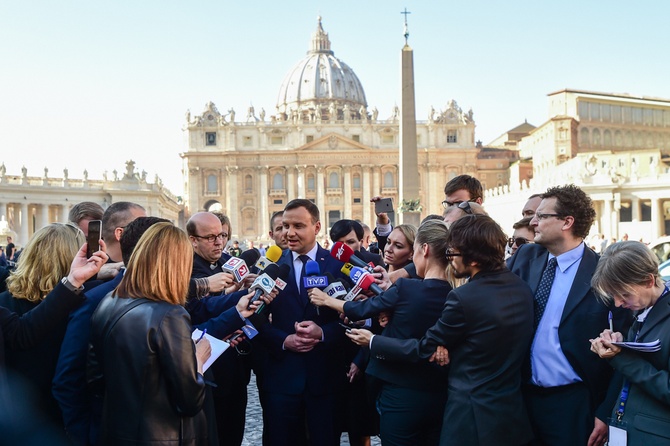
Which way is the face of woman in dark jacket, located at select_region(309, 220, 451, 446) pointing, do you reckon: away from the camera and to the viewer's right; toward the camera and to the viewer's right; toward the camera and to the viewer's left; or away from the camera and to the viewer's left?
away from the camera and to the viewer's left

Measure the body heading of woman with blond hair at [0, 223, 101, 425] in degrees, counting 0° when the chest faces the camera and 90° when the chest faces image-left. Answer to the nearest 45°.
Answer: approximately 225°

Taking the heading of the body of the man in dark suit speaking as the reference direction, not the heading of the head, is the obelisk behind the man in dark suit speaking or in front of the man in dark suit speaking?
behind

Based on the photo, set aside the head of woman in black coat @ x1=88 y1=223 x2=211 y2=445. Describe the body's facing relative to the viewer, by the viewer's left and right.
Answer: facing away from the viewer and to the right of the viewer

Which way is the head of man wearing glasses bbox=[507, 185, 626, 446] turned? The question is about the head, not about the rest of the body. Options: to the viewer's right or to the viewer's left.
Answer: to the viewer's left

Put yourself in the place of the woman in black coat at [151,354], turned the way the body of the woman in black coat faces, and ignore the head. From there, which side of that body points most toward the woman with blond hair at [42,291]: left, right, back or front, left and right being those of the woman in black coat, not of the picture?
left

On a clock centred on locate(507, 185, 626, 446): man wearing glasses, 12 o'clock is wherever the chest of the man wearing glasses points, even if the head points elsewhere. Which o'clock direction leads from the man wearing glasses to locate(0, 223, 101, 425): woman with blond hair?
The woman with blond hair is roughly at 1 o'clock from the man wearing glasses.

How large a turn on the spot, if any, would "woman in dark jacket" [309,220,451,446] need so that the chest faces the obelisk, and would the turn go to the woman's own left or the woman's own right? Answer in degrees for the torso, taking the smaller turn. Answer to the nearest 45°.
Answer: approximately 45° to the woman's own right

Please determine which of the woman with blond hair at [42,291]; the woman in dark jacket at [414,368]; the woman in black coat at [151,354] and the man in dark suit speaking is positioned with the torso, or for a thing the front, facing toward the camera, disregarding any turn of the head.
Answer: the man in dark suit speaking

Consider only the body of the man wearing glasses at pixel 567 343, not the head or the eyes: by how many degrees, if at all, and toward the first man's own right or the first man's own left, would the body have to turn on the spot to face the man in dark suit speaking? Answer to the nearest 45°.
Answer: approximately 45° to the first man's own right

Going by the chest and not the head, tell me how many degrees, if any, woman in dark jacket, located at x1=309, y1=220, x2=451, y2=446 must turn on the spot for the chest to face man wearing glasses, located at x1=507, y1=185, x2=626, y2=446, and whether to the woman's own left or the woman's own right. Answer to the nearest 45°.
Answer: approximately 135° to the woman's own right
